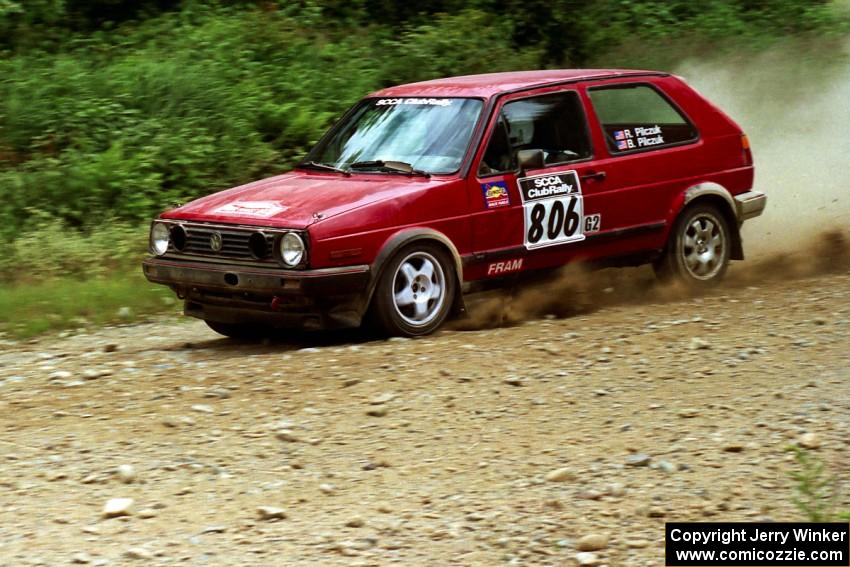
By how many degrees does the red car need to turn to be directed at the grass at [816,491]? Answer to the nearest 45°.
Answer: approximately 45° to its left

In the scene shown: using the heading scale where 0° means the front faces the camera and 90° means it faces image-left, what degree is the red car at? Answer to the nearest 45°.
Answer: approximately 45°
